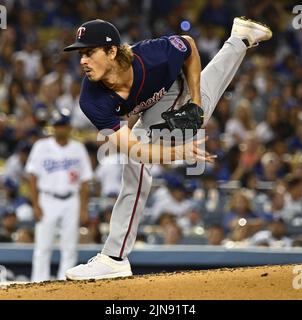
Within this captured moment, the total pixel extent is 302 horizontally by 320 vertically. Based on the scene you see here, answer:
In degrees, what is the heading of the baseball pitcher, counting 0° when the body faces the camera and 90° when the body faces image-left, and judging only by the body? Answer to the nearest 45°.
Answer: approximately 45°

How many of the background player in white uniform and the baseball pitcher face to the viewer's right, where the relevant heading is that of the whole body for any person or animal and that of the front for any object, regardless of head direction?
0

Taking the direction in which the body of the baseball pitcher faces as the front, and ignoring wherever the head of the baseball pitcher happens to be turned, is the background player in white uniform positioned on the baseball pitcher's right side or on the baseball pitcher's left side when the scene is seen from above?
on the baseball pitcher's right side

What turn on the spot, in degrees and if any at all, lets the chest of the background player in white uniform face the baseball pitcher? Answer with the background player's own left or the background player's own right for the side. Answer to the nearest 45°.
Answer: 0° — they already face them

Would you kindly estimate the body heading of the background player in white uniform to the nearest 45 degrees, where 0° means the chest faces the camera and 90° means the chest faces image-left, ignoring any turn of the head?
approximately 0°
